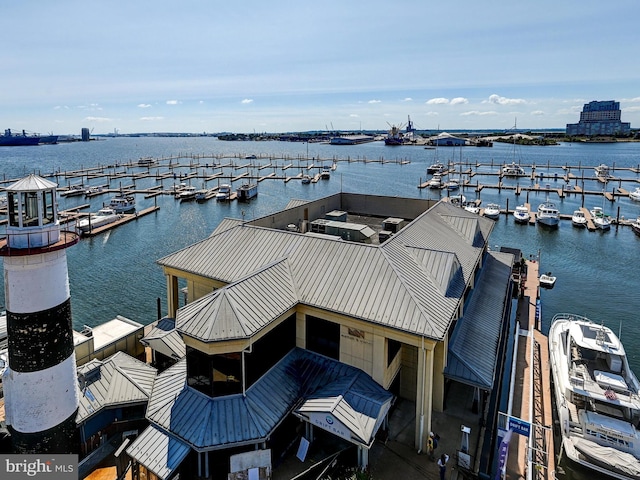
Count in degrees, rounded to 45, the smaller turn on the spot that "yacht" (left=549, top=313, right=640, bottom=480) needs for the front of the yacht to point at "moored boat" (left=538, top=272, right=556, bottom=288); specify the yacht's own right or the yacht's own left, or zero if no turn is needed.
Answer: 0° — it already faces it

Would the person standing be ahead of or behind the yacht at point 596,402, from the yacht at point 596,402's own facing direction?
behind

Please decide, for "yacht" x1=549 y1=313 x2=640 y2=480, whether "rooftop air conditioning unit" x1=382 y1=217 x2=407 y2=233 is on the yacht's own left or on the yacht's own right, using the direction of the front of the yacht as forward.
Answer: on the yacht's own left

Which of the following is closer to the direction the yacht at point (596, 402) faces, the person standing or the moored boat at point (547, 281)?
the moored boat

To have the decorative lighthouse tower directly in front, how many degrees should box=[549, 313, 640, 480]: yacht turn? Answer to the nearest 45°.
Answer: approximately 135° to its left

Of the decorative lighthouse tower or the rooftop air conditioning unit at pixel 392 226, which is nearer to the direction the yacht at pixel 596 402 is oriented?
the rooftop air conditioning unit

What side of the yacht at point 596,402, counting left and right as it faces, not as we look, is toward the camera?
back
